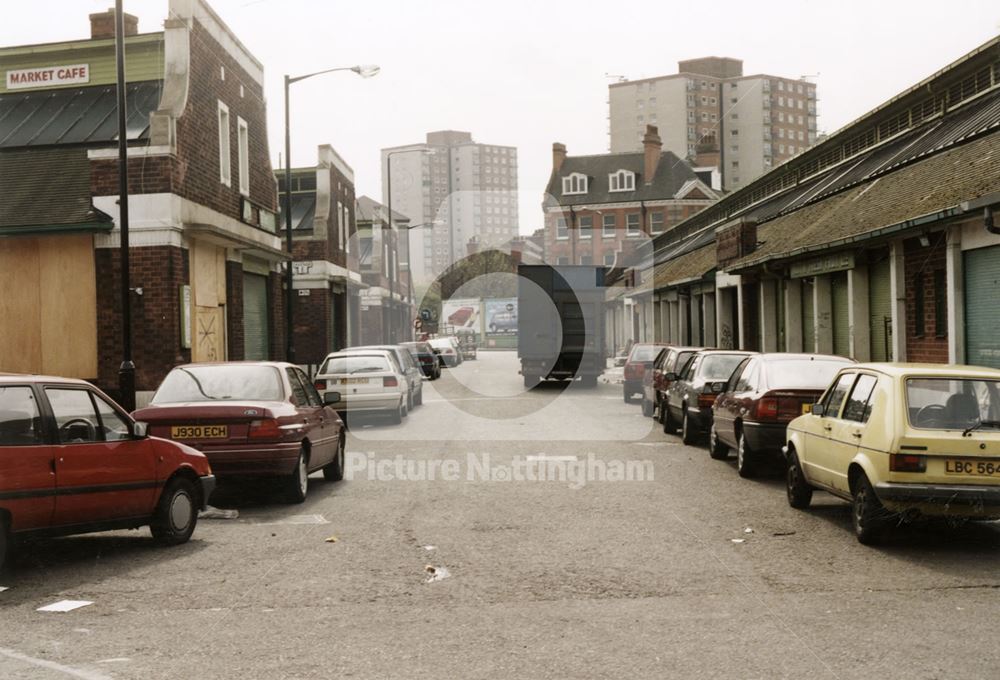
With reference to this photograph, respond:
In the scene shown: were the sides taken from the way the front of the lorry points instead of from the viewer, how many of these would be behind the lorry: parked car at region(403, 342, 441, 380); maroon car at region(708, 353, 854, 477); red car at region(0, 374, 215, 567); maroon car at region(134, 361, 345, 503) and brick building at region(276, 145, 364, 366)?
3

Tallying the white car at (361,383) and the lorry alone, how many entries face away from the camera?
2

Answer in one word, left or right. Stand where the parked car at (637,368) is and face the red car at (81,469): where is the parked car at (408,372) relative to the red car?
right

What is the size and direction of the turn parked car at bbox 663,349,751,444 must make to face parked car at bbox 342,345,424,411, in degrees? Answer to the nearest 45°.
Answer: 0° — it already faces it

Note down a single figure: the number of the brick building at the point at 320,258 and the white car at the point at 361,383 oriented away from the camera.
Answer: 1

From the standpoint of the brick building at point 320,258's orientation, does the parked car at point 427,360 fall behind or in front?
in front

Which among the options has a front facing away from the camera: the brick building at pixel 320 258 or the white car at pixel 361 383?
the white car

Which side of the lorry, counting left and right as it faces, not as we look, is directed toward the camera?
back

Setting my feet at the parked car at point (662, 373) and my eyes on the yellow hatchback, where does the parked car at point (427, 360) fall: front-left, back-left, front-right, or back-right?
back-right

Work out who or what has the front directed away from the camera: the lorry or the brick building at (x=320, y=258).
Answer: the lorry

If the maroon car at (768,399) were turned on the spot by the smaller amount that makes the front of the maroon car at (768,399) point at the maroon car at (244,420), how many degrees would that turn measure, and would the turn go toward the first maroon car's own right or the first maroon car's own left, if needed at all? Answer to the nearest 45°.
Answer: approximately 90° to the first maroon car's own left

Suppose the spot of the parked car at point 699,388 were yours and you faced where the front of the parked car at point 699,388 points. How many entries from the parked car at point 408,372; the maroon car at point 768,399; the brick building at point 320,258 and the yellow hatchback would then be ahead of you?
2

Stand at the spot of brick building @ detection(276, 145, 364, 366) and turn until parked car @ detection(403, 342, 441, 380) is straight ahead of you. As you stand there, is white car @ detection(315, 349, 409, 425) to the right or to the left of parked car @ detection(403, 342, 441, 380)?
right

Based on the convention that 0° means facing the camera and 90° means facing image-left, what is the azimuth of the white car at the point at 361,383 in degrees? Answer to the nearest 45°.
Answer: approximately 180°
